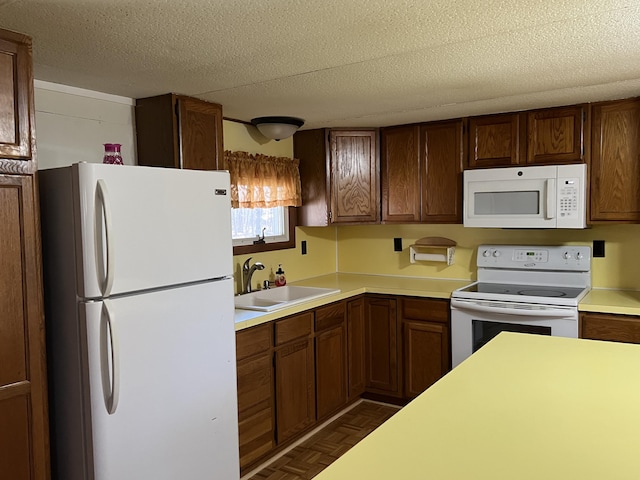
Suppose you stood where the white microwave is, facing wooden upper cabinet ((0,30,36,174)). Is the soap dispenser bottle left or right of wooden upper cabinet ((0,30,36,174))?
right

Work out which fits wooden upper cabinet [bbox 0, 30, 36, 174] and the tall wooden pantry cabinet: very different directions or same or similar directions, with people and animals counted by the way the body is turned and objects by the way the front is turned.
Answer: same or similar directions

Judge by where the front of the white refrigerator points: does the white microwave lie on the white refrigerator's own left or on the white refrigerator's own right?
on the white refrigerator's own left

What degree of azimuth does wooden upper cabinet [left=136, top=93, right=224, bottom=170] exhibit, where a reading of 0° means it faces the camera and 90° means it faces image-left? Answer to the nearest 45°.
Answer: approximately 315°

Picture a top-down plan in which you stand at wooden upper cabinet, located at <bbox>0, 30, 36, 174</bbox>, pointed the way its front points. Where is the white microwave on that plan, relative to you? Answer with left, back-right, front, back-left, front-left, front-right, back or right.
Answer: front-left

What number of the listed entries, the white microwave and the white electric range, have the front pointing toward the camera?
2

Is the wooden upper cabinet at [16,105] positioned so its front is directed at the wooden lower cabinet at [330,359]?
no

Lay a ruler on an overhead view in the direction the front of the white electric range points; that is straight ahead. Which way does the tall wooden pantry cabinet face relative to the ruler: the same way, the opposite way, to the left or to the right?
to the left

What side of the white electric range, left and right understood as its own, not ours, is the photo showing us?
front

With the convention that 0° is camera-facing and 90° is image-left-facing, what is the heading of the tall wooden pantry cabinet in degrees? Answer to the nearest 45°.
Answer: approximately 315°

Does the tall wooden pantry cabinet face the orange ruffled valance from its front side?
no

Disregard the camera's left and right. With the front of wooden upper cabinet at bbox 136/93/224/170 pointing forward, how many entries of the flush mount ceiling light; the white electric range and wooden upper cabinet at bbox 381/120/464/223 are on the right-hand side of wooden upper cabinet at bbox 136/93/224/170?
0

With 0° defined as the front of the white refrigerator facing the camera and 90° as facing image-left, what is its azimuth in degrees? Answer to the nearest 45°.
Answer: approximately 315°

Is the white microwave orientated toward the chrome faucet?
no

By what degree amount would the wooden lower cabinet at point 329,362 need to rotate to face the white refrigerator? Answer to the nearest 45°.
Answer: approximately 90° to its right

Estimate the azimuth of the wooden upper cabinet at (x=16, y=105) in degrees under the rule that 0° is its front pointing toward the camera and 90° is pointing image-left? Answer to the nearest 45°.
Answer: approximately 315°
